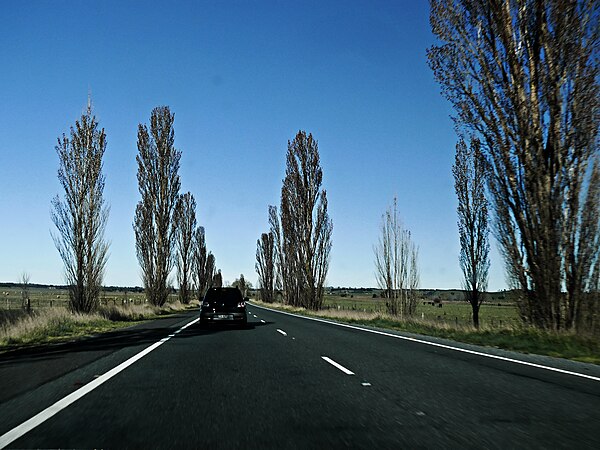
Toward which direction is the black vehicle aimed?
away from the camera

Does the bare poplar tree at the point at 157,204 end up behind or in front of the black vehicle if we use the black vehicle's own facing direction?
in front

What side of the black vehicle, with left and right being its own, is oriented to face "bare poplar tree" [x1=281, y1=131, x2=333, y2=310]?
front
